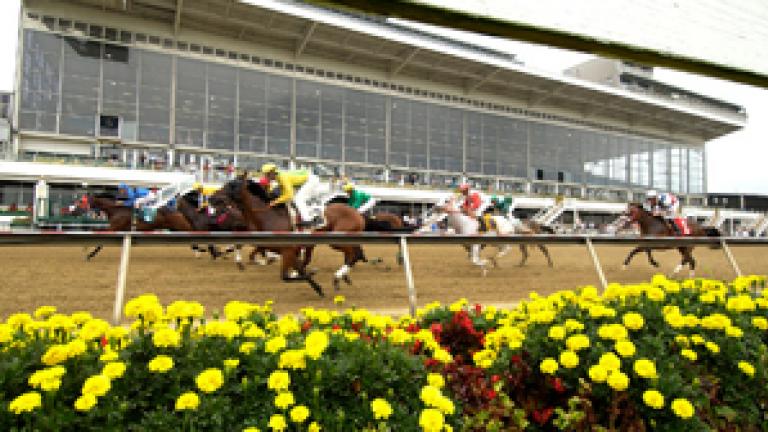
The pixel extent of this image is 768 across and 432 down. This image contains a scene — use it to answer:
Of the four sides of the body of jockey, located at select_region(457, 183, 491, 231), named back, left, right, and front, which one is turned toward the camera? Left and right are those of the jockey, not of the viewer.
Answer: left

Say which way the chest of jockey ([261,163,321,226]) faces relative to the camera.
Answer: to the viewer's left

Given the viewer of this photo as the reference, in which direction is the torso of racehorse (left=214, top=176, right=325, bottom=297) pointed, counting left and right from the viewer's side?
facing to the left of the viewer

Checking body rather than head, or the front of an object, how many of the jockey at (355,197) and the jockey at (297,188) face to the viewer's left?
2

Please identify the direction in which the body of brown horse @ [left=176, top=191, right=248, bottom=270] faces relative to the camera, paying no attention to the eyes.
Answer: to the viewer's left

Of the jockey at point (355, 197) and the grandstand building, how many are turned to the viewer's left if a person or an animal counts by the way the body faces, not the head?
1

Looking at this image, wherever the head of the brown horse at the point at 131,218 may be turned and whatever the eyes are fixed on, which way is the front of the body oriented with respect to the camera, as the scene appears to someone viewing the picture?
to the viewer's left

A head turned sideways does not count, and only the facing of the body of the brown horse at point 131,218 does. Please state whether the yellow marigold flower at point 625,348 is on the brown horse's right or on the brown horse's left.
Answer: on the brown horse's left

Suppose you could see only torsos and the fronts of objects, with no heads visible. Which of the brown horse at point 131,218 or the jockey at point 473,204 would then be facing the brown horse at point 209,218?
the jockey

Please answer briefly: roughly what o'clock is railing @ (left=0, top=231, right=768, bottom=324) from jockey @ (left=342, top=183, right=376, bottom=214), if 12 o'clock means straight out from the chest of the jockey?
The railing is roughly at 9 o'clock from the jockey.

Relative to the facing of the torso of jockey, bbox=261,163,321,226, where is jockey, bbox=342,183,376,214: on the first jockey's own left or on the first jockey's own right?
on the first jockey's own right

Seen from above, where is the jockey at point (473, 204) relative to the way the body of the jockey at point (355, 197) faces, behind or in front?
behind

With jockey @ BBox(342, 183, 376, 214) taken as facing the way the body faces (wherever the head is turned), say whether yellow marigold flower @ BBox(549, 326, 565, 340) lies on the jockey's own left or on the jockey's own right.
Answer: on the jockey's own left

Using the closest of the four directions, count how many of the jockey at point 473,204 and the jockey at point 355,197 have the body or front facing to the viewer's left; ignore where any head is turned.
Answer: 2

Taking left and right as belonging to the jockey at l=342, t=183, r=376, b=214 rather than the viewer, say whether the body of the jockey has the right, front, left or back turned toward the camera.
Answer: left

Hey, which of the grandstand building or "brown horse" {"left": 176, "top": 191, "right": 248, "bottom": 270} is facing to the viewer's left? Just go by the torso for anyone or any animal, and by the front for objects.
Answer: the brown horse
